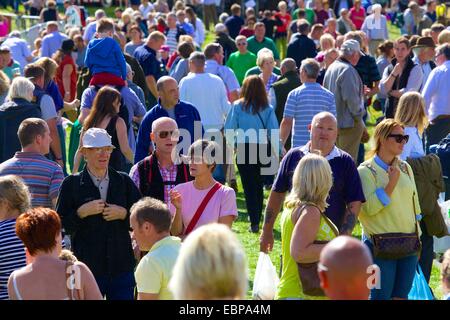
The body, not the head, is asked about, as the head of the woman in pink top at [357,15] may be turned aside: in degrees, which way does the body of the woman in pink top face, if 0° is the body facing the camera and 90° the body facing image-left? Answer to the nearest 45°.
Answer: approximately 0°

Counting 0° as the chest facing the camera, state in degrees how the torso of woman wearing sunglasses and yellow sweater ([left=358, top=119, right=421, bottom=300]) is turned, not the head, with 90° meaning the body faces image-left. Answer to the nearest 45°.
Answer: approximately 315°

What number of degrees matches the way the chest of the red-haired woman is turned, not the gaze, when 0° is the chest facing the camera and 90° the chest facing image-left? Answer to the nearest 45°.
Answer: approximately 180°

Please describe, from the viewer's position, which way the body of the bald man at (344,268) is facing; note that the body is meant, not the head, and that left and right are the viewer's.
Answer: facing away from the viewer

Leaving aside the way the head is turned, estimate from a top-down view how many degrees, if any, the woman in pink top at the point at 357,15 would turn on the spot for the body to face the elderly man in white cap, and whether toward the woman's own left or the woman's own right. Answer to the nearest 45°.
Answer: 0° — they already face them

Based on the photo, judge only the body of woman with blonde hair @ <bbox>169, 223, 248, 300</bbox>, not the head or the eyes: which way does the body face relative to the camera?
away from the camera

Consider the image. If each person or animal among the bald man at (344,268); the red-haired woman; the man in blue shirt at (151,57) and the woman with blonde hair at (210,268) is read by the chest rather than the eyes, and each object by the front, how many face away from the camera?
3

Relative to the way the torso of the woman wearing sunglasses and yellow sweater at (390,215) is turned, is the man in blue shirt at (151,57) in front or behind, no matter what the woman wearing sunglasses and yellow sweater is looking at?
behind

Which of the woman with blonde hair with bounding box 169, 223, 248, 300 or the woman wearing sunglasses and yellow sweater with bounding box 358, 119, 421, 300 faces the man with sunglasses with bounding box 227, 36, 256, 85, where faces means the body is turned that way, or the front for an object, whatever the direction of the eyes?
the woman with blonde hair

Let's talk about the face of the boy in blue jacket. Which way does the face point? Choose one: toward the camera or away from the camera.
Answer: away from the camera

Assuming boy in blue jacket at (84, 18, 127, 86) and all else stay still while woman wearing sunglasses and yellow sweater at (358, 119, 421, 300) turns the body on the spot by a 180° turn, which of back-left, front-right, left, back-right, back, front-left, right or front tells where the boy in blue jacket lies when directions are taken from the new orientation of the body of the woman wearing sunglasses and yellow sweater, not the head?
front
